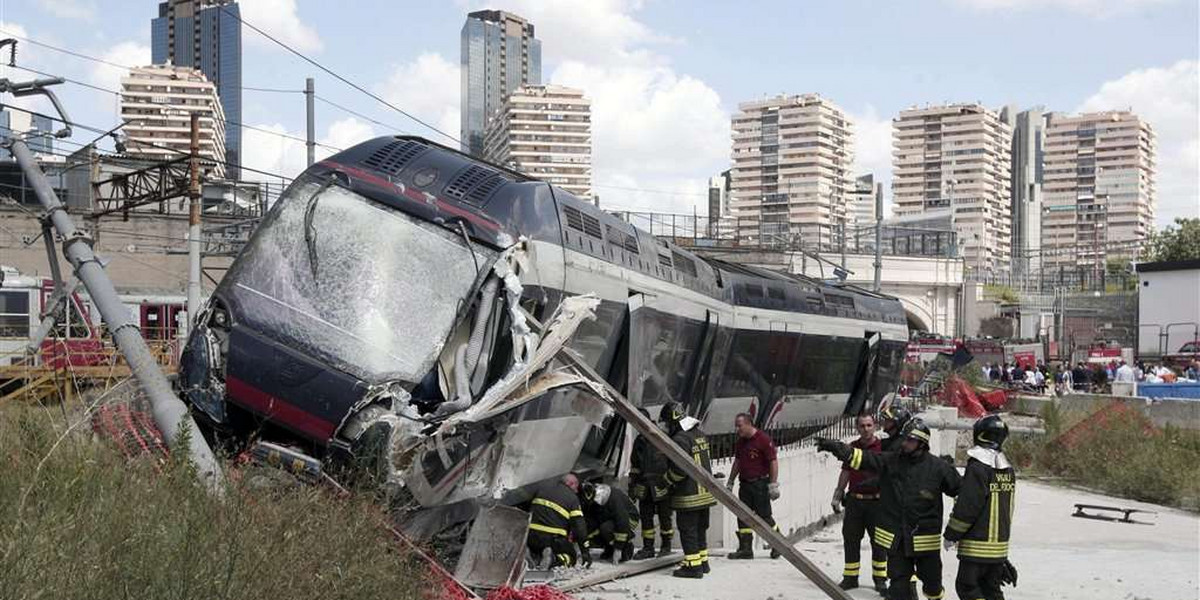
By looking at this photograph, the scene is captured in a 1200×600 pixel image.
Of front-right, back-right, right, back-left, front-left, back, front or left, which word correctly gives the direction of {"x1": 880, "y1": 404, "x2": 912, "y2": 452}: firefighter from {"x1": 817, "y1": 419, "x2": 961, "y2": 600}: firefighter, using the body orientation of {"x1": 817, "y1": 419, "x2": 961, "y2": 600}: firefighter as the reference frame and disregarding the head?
back-right

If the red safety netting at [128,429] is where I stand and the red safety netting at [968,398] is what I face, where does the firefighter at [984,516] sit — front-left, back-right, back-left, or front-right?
front-right

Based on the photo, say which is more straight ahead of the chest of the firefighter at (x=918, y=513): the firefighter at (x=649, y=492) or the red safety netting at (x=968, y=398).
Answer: the firefighter

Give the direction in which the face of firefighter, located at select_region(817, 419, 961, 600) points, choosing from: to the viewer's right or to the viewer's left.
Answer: to the viewer's left

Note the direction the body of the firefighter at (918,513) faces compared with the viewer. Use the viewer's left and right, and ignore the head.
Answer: facing the viewer and to the left of the viewer
